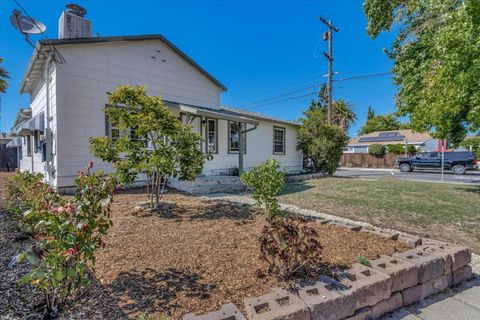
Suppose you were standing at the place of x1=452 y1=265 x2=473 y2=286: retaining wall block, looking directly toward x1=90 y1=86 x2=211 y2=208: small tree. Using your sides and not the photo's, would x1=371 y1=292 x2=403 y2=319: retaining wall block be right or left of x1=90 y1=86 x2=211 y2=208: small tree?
left

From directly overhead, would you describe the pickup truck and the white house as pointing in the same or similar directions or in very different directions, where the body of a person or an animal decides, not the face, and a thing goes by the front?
very different directions

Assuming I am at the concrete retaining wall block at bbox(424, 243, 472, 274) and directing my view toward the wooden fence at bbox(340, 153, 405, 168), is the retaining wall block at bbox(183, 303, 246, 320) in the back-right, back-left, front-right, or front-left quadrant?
back-left

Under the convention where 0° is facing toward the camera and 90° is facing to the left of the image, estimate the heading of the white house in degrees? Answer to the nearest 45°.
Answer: approximately 315°
